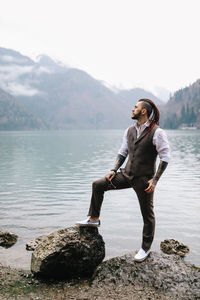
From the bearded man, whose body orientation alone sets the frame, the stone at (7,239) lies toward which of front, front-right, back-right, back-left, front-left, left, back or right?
right

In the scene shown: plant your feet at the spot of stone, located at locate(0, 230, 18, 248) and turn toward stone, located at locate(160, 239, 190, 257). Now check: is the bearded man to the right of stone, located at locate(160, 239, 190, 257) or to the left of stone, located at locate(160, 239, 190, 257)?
right
